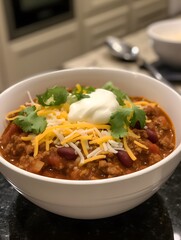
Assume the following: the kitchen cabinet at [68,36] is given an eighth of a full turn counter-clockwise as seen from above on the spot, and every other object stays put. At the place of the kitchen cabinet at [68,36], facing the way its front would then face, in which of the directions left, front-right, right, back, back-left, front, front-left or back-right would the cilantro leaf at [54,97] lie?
right

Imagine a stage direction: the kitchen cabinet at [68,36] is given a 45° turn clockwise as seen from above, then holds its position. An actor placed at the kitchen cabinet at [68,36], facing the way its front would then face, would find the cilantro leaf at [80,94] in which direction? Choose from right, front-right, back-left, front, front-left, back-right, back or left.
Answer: front

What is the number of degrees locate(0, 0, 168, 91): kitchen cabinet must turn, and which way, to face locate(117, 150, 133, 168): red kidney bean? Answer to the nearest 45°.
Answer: approximately 45° to its right

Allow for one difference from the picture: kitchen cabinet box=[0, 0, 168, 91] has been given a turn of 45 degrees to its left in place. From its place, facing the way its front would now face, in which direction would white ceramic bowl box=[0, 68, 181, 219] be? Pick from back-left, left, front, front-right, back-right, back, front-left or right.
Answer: right

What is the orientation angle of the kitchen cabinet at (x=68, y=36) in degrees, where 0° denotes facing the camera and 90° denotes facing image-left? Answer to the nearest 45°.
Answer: approximately 315°
